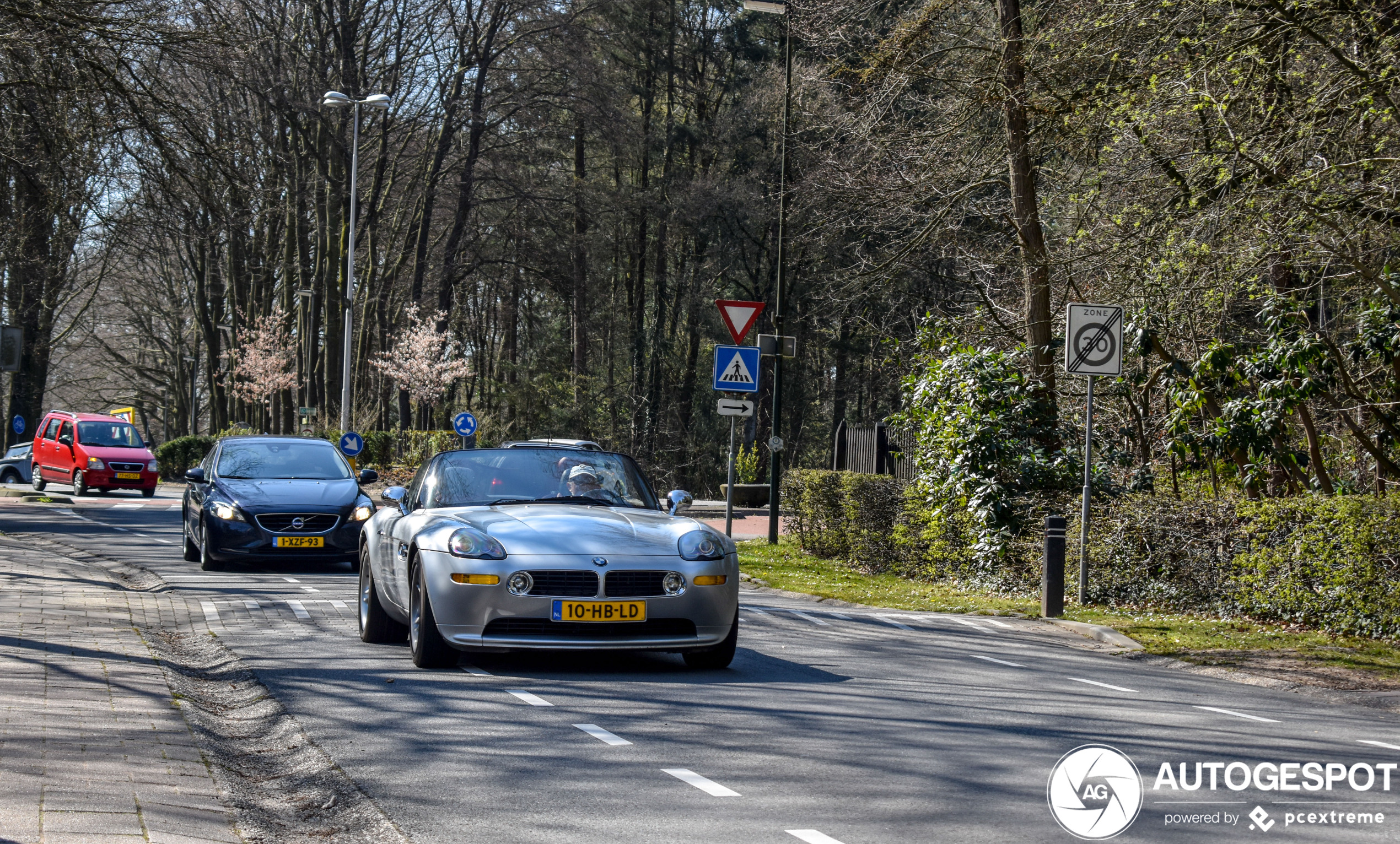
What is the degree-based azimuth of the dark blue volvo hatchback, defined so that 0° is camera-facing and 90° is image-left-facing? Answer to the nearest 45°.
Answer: approximately 0°

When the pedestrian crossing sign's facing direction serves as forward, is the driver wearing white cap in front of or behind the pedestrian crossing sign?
in front

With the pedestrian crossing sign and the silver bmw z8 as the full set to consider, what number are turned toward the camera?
2

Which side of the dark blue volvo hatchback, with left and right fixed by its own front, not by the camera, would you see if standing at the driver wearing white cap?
front

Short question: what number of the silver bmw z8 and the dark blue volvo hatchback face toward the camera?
2

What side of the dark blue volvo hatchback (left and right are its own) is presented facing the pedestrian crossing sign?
left

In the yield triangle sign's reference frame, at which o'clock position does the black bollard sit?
The black bollard is roughly at 11 o'clock from the yield triangle sign.

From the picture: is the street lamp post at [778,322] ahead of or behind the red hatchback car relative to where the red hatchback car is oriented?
ahead

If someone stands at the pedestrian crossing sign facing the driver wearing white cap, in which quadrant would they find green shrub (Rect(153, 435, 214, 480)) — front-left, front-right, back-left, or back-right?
back-right

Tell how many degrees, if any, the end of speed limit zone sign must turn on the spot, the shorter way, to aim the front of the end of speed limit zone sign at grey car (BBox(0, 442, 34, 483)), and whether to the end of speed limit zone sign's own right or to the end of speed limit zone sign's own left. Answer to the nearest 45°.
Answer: approximately 135° to the end of speed limit zone sign's own right
